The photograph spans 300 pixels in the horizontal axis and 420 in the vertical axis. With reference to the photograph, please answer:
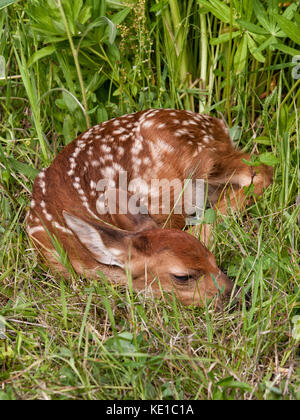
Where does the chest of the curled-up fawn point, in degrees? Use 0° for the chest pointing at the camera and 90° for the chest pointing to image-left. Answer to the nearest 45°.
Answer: approximately 45°

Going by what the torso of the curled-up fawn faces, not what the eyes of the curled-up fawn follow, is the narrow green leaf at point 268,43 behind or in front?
behind

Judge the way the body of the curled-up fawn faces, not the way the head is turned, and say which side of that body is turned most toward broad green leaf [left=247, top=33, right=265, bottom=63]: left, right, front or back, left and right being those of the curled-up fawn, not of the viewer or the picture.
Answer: back
